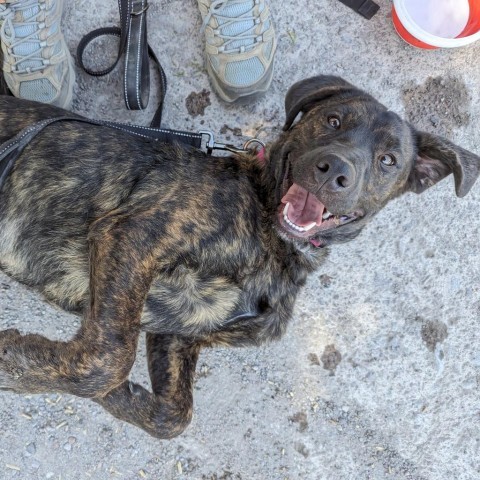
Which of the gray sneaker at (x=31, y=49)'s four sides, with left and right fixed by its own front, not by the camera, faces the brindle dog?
front

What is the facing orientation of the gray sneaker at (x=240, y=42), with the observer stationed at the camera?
facing the viewer

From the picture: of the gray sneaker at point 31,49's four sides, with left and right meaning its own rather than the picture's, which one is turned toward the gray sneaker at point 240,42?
left

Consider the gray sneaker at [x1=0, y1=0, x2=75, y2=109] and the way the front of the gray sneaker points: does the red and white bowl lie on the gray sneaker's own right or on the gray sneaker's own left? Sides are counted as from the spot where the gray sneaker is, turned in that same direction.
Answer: on the gray sneaker's own left

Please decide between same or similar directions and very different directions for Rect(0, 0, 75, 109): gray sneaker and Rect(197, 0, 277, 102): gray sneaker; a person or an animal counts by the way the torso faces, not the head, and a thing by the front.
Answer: same or similar directions

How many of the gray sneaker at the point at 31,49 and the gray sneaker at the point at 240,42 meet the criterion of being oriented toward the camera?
2

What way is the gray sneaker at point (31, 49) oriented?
toward the camera

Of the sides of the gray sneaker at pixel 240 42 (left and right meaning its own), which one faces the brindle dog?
front

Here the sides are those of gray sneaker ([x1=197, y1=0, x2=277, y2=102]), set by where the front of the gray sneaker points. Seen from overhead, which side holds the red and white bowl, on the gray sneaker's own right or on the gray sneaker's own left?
on the gray sneaker's own left

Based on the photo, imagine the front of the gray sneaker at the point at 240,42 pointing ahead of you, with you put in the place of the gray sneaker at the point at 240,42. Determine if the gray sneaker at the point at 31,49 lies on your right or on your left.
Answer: on your right
